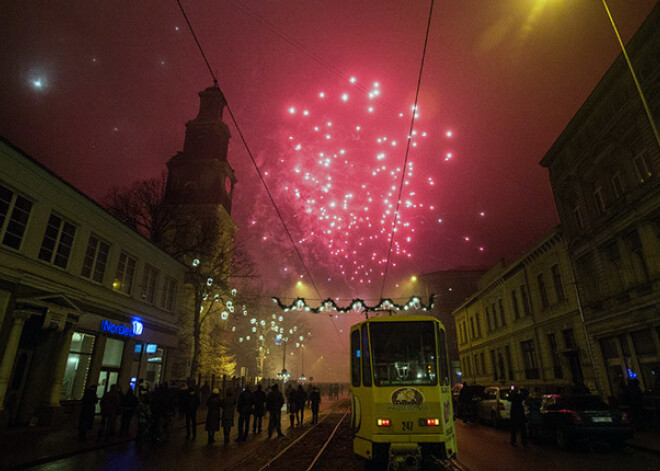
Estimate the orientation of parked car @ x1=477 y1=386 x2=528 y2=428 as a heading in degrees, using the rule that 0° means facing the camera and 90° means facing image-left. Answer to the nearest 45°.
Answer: approximately 135°

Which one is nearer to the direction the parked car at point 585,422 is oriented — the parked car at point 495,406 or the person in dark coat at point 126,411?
the parked car

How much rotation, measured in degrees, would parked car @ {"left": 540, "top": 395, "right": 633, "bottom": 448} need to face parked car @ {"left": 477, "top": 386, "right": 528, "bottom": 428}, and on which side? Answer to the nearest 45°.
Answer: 0° — it already faces it

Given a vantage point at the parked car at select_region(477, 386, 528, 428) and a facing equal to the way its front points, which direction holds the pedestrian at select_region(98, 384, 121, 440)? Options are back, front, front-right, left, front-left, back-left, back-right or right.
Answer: left

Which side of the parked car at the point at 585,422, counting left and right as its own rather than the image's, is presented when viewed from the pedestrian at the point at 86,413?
left

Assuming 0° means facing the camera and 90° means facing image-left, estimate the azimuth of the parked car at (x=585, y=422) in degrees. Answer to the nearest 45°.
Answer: approximately 135°

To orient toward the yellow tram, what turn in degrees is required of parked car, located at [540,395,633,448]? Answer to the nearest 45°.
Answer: approximately 90° to its left

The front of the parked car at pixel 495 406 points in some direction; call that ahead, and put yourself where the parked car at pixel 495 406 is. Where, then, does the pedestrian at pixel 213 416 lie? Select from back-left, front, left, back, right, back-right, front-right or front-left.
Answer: left
